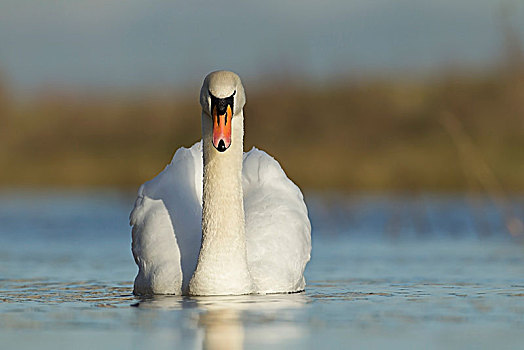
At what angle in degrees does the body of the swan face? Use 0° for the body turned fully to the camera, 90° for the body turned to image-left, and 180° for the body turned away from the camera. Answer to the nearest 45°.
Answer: approximately 0°
